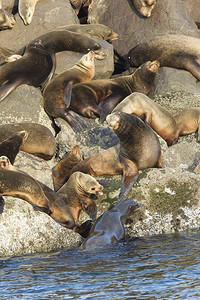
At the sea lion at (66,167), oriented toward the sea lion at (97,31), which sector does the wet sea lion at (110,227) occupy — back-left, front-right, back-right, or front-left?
back-right

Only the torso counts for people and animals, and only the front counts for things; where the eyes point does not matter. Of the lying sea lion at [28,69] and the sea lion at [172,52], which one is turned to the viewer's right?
the lying sea lion

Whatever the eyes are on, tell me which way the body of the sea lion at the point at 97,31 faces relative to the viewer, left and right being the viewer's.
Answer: facing to the right of the viewer

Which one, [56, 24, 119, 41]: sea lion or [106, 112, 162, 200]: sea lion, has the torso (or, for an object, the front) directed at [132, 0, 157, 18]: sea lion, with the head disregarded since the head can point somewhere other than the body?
[56, 24, 119, 41]: sea lion

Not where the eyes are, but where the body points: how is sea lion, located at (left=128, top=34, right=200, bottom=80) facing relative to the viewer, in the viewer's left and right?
facing to the left of the viewer

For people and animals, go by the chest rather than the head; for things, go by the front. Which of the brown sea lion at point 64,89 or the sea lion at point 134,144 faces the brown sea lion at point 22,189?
the sea lion

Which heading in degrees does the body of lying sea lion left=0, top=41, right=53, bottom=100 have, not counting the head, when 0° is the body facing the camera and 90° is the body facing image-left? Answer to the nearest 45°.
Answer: approximately 270°

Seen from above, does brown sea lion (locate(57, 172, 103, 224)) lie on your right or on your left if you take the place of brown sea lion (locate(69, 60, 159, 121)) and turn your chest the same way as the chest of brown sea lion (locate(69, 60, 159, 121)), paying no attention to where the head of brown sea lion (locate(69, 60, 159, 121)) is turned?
on your right

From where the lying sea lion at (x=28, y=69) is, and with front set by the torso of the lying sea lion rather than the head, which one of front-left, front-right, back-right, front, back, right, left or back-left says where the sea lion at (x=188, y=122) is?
front-right

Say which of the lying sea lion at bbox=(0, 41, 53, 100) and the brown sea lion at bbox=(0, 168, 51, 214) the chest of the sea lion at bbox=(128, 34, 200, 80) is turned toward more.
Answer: the lying sea lion

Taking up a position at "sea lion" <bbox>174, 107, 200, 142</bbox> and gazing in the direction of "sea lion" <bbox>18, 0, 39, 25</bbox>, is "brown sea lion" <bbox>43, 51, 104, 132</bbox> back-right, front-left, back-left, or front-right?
front-left
